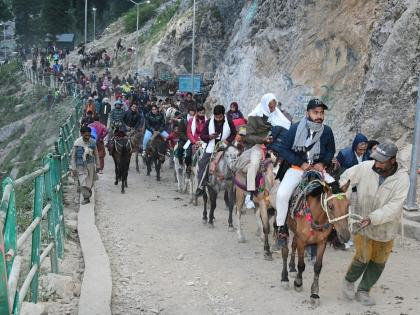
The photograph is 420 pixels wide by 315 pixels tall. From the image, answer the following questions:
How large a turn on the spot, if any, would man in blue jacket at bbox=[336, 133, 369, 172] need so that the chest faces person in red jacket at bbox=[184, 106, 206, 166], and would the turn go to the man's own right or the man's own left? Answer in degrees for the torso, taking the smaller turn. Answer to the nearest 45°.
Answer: approximately 180°

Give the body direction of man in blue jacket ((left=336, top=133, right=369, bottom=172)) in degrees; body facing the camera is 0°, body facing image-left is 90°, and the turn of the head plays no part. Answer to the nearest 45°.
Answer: approximately 315°

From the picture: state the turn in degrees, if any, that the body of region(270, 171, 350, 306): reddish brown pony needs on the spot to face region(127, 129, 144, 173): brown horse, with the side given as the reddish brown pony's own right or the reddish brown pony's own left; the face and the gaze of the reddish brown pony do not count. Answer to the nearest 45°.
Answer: approximately 180°

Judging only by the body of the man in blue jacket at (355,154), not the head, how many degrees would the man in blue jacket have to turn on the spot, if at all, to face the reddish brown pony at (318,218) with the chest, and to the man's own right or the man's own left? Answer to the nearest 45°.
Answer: approximately 45° to the man's own right

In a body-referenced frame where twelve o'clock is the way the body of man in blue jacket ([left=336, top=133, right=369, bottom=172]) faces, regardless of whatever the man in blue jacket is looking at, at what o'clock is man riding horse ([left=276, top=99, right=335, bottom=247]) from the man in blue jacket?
The man riding horse is roughly at 2 o'clock from the man in blue jacket.

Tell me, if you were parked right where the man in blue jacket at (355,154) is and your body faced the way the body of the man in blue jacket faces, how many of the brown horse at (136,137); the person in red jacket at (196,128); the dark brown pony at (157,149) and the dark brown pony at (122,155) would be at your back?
4

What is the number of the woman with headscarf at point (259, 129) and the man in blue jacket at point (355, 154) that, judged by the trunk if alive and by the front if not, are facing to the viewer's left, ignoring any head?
0

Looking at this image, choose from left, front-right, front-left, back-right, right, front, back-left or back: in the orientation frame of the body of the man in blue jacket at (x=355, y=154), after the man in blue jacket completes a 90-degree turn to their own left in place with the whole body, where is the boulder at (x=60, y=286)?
back

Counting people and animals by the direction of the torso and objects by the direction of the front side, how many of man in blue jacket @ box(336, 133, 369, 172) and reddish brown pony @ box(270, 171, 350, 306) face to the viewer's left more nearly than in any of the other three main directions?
0

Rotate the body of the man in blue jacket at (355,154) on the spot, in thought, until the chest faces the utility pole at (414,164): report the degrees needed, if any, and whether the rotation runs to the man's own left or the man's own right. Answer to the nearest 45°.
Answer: approximately 90° to the man's own left

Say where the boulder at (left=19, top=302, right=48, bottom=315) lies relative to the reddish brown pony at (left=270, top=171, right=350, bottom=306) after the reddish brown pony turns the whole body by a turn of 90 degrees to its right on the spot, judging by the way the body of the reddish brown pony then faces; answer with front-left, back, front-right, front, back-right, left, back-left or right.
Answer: front

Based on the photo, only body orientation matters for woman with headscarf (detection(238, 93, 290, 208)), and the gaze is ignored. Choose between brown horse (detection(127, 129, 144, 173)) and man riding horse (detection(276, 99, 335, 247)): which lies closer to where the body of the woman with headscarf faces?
the man riding horse
